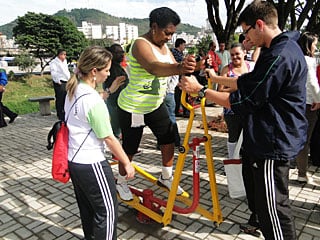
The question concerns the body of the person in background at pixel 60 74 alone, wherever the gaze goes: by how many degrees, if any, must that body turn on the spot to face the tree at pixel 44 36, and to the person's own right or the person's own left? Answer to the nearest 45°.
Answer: approximately 135° to the person's own left

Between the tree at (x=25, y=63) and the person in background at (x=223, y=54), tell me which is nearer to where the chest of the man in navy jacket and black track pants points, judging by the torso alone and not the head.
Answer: the tree

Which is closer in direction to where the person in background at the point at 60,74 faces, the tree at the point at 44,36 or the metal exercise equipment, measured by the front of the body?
the metal exercise equipment

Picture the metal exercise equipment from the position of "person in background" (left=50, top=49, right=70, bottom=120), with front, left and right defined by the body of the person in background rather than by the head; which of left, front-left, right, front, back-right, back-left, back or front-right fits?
front-right

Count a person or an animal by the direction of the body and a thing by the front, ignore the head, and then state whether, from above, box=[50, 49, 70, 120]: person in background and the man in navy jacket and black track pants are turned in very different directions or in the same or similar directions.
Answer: very different directions

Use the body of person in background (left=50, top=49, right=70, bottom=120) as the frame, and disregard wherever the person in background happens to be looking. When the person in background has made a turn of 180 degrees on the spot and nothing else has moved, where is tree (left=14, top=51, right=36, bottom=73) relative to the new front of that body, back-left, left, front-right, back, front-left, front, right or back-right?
front-right

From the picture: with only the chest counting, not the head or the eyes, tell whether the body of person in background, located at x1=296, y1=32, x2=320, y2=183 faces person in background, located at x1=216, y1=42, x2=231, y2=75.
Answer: no

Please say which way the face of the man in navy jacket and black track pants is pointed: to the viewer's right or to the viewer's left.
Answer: to the viewer's left

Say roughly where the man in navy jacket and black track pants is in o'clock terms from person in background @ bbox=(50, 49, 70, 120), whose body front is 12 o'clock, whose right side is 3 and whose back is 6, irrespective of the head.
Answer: The man in navy jacket and black track pants is roughly at 1 o'clock from the person in background.

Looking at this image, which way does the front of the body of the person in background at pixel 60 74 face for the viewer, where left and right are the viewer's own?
facing the viewer and to the right of the viewer

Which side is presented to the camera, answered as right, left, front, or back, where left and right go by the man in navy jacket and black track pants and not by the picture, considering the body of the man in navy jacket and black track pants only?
left
